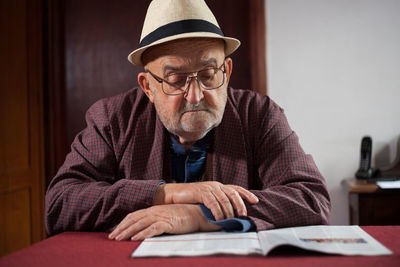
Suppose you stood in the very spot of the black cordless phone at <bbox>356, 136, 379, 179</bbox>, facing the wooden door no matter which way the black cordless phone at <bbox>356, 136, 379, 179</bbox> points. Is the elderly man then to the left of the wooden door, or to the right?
left

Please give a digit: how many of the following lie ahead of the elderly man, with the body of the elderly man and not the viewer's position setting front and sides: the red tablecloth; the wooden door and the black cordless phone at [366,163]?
1

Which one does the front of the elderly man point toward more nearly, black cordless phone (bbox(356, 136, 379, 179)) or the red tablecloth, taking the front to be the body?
the red tablecloth

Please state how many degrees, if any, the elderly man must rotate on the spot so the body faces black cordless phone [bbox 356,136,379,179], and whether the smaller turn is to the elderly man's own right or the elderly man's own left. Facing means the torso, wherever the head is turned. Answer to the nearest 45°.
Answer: approximately 135° to the elderly man's own left

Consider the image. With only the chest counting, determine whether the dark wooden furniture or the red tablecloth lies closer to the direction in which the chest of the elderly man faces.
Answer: the red tablecloth

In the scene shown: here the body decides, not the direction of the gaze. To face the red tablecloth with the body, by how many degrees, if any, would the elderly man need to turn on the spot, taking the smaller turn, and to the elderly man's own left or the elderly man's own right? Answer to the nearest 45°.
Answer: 0° — they already face it

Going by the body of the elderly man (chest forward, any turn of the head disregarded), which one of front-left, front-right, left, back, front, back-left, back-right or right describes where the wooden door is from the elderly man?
back-right

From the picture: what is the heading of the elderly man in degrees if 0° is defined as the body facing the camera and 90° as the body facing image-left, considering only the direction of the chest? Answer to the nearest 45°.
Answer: approximately 0°

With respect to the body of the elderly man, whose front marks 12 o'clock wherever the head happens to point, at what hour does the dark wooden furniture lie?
The dark wooden furniture is roughly at 8 o'clock from the elderly man.
